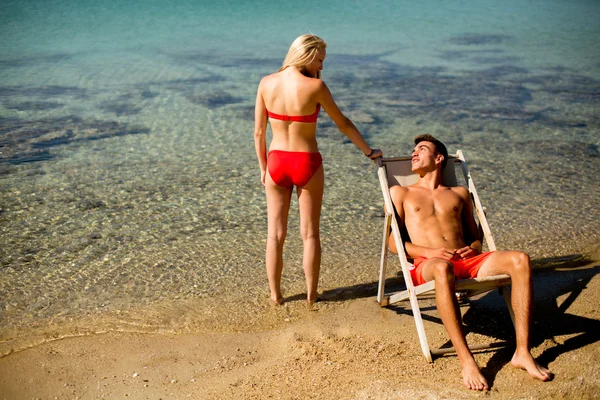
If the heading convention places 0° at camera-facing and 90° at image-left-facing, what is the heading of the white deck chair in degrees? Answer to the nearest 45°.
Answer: approximately 315°

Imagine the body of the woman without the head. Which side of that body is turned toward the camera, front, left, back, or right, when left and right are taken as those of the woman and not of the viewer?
back

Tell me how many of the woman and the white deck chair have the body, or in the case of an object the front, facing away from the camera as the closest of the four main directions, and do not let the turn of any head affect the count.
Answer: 1

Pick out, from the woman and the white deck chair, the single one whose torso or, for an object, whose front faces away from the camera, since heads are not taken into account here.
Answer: the woman

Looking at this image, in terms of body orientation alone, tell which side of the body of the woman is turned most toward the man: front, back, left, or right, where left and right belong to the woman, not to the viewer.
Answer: right
